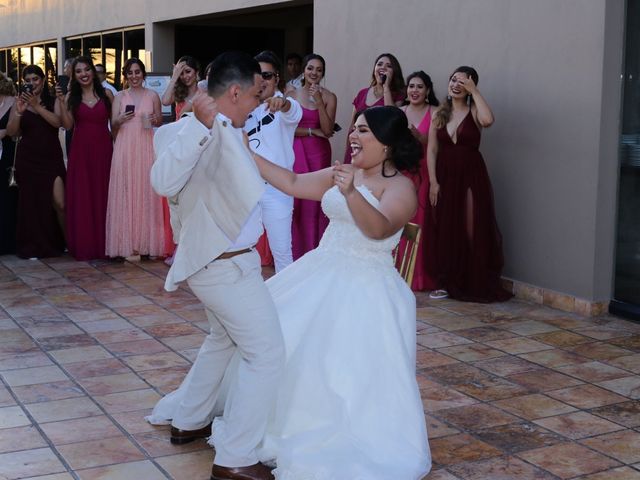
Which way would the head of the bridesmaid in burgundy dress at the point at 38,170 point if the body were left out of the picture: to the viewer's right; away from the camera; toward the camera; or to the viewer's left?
toward the camera

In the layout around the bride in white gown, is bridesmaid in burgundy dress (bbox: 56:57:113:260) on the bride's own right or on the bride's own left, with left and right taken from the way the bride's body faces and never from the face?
on the bride's own right

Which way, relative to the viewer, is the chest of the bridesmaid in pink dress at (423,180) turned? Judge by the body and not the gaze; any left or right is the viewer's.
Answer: facing the viewer and to the left of the viewer

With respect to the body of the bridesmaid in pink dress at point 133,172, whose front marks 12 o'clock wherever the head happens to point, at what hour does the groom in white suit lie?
The groom in white suit is roughly at 12 o'clock from the bridesmaid in pink dress.

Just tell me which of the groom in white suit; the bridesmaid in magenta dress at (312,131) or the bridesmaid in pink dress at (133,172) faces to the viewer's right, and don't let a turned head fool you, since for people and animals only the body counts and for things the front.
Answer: the groom in white suit

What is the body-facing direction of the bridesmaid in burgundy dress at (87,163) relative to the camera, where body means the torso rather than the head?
toward the camera

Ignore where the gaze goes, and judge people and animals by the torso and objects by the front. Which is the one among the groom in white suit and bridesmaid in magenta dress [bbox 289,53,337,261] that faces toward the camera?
the bridesmaid in magenta dress

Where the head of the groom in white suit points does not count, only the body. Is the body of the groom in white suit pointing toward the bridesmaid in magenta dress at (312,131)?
no

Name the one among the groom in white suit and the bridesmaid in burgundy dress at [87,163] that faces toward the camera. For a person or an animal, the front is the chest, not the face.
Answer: the bridesmaid in burgundy dress

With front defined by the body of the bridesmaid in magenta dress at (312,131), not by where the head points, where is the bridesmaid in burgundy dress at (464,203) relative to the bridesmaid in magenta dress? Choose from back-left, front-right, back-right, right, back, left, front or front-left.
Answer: front-left

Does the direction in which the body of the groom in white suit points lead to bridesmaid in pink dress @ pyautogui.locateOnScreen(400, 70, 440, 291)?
no

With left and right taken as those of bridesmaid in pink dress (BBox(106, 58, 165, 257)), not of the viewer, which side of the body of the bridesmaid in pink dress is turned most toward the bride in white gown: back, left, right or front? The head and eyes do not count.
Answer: front

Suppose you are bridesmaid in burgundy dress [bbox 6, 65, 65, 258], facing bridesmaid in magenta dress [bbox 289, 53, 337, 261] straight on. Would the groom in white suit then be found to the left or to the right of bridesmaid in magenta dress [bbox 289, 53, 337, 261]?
right

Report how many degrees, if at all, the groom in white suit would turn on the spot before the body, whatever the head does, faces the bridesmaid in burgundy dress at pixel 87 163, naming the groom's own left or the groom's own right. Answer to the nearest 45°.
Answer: approximately 90° to the groom's own left

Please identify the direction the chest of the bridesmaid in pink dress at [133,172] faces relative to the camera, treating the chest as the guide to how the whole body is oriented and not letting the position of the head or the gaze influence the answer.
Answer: toward the camera

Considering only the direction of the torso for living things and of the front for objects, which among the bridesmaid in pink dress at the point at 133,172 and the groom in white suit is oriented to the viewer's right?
the groom in white suit

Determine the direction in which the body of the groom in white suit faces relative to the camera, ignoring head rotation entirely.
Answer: to the viewer's right

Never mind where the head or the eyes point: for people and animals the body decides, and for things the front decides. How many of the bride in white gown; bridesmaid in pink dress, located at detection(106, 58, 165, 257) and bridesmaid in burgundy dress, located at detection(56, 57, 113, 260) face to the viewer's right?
0

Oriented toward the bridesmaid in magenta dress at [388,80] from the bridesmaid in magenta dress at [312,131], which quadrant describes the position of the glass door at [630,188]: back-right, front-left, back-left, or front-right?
front-right
